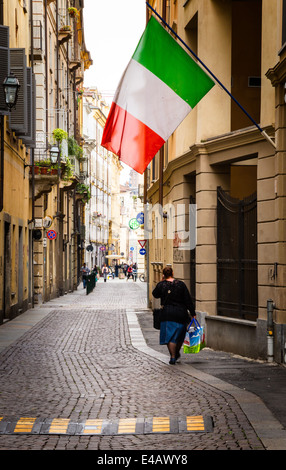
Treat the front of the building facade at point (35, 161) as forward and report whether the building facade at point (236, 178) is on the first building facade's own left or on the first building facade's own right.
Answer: on the first building facade's own right

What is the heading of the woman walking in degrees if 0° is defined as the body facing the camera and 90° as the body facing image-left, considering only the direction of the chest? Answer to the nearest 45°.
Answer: approximately 180°

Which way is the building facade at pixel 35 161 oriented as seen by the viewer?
to the viewer's right

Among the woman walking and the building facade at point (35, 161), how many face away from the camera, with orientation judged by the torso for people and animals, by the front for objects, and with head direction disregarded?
1

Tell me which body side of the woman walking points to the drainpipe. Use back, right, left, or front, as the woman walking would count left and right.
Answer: right

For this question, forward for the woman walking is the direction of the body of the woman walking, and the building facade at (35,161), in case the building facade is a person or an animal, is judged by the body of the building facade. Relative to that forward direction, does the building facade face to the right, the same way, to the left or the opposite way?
to the right

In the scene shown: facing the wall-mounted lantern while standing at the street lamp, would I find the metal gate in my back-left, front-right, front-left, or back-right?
front-left

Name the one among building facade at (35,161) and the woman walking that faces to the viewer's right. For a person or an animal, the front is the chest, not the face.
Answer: the building facade

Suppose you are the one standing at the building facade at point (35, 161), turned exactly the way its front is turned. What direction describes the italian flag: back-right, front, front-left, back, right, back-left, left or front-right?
right
